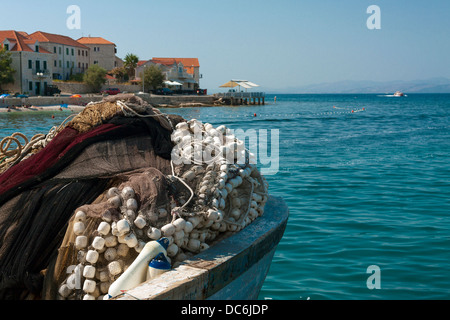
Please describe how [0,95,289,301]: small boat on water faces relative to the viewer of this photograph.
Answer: facing away from the viewer and to the right of the viewer
